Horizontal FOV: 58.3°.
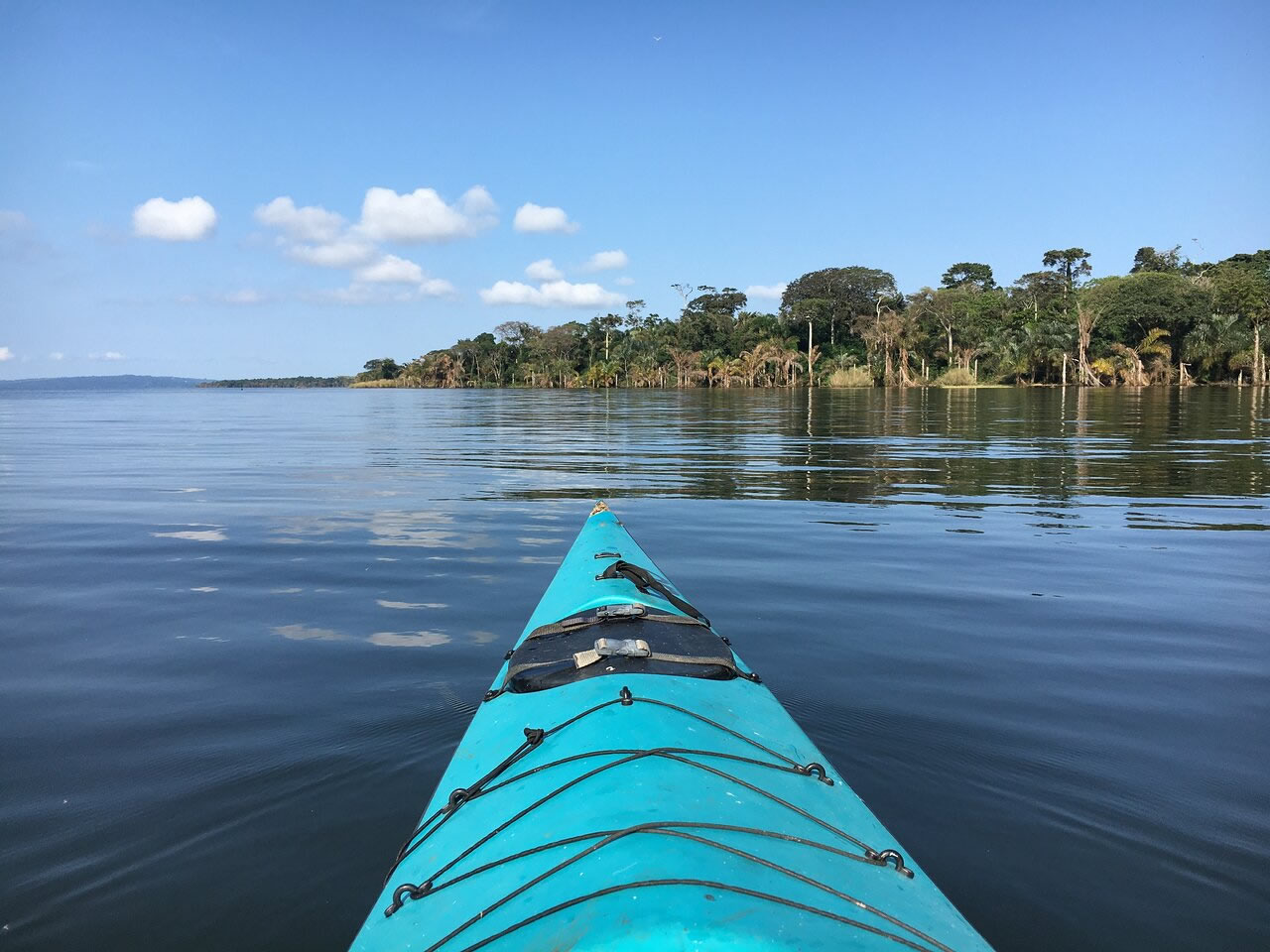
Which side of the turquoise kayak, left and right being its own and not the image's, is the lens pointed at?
back
